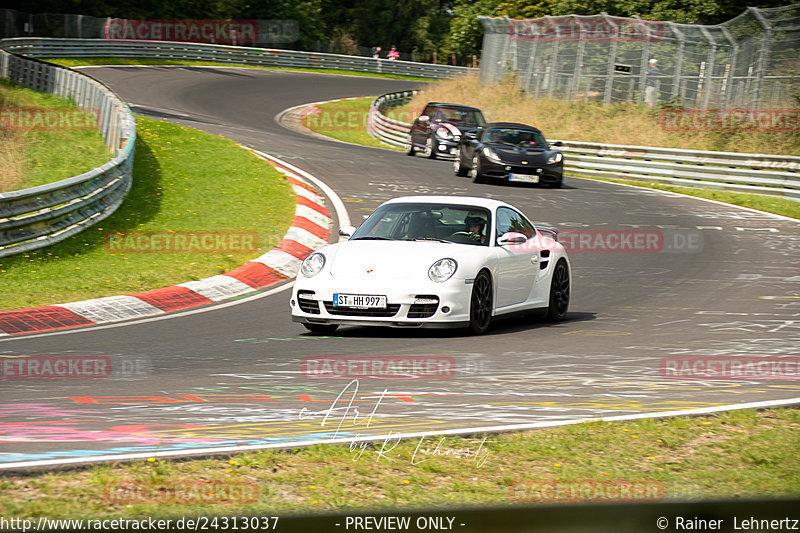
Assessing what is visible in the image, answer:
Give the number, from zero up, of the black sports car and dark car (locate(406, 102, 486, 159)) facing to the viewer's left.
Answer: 0

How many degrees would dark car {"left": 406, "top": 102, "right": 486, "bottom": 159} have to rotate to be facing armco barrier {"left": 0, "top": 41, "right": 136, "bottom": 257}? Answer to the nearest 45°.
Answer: approximately 45° to its right

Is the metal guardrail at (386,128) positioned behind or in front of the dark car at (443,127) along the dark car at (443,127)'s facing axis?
behind

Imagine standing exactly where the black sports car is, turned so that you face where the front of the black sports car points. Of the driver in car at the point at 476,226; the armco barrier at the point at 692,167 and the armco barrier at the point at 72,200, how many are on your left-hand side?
1

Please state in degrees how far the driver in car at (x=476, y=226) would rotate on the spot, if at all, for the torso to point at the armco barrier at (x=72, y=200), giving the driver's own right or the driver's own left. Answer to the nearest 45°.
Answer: approximately 90° to the driver's own right

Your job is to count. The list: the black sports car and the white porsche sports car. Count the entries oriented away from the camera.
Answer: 0

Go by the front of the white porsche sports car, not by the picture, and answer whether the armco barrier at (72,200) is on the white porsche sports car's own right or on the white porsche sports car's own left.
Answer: on the white porsche sports car's own right

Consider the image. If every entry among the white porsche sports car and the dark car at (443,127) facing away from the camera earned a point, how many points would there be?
0

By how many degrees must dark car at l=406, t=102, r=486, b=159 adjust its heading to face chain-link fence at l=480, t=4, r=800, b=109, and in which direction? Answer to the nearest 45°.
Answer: approximately 90° to its left

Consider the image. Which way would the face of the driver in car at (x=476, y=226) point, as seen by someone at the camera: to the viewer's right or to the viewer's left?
to the viewer's left

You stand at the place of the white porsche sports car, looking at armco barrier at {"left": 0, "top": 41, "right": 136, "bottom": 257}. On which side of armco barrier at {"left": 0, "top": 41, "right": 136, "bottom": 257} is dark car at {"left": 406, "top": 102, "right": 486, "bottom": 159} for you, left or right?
right

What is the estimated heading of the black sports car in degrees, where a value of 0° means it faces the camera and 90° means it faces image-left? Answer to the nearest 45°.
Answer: approximately 315°
